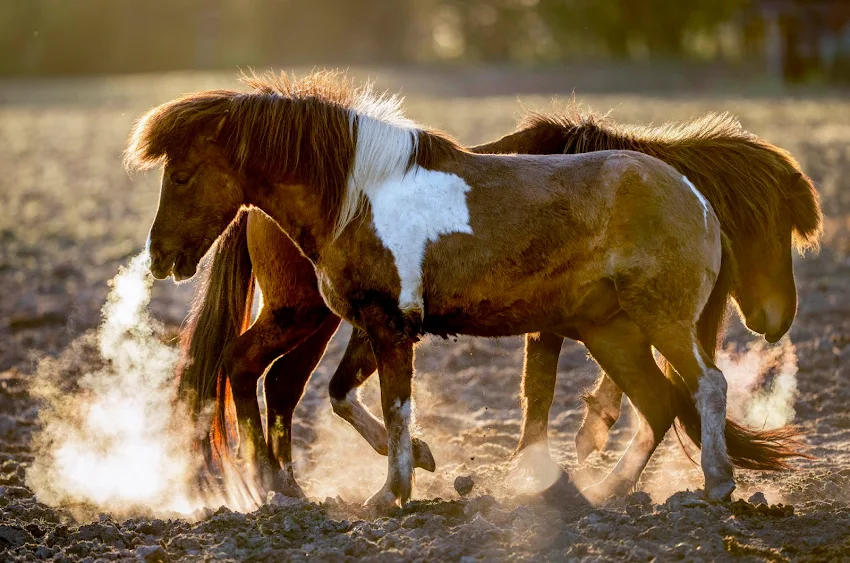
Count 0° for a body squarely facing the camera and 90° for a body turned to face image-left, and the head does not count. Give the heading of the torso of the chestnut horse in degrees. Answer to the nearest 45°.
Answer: approximately 270°

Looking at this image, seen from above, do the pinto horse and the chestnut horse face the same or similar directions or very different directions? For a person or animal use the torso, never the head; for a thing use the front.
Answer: very different directions

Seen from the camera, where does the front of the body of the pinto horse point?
to the viewer's left

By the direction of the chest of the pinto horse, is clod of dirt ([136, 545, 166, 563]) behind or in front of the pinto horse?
in front

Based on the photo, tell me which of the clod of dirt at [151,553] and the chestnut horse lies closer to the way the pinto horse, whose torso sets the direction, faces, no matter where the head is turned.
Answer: the clod of dirt

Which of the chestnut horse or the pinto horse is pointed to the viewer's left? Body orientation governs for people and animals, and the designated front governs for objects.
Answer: the pinto horse

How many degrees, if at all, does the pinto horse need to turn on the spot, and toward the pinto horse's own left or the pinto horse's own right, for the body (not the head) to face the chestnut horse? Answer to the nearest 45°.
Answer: approximately 135° to the pinto horse's own right

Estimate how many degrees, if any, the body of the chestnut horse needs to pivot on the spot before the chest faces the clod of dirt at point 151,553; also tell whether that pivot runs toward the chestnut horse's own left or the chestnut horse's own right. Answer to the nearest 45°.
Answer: approximately 135° to the chestnut horse's own right

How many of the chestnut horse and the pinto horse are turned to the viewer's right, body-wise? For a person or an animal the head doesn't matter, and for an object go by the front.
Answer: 1

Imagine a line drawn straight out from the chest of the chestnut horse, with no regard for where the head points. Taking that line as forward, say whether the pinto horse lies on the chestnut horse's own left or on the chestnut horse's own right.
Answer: on the chestnut horse's own right
